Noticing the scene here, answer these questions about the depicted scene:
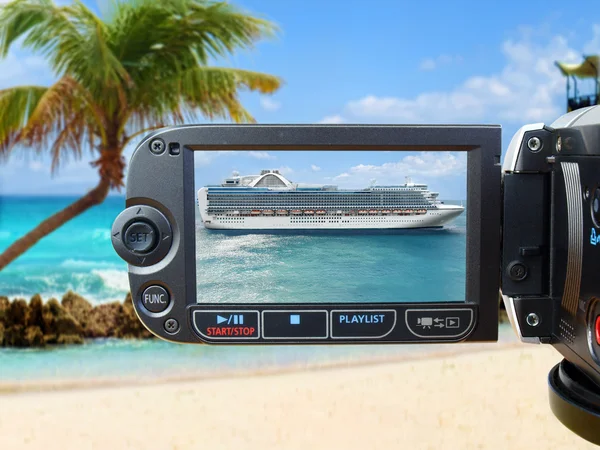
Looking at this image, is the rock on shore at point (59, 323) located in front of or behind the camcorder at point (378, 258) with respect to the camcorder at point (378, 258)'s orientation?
in front

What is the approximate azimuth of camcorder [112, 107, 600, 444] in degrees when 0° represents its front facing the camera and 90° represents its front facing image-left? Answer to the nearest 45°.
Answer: approximately 180°

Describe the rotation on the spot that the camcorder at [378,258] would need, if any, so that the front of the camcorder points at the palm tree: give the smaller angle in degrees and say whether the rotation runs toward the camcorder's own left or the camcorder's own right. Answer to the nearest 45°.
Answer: approximately 45° to the camcorder's own left
